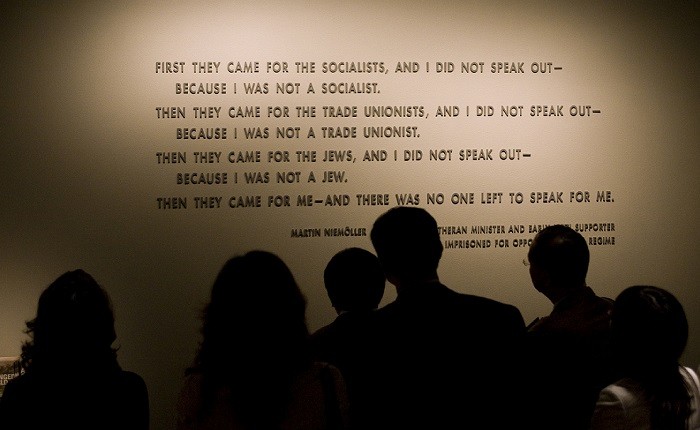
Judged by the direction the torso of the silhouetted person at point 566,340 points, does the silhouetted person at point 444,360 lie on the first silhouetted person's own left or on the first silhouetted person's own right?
on the first silhouetted person's own left

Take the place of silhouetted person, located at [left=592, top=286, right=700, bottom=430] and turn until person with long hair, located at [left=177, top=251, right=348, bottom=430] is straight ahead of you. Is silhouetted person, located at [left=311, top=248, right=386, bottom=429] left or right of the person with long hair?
right

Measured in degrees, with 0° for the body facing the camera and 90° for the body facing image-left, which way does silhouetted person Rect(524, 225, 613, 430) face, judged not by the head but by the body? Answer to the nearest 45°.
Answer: approximately 135°

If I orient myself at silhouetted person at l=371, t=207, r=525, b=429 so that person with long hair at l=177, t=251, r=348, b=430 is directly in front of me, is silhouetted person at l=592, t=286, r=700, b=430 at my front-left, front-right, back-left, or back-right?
back-left

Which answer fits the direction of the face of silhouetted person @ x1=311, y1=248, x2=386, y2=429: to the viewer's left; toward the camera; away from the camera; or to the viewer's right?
away from the camera

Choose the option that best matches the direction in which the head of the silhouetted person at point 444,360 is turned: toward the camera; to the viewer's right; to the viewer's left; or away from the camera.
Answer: away from the camera

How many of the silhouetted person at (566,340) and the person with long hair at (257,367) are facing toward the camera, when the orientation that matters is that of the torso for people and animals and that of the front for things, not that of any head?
0

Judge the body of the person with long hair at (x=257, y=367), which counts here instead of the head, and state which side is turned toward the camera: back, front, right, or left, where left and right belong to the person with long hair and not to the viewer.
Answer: back

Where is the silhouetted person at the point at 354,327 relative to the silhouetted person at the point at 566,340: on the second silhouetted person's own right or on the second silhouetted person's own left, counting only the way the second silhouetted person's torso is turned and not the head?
on the second silhouetted person's own left

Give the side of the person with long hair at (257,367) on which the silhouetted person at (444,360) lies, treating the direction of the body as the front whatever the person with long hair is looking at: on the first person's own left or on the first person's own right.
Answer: on the first person's own right

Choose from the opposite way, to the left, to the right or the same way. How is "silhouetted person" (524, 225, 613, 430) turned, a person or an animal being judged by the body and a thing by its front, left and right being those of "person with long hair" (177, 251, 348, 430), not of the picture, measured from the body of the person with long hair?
the same way

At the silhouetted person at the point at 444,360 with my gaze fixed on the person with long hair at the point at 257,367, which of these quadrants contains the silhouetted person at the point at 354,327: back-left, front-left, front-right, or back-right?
front-right

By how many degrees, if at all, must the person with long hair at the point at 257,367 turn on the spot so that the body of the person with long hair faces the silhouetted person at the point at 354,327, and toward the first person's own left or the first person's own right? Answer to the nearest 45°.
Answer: approximately 45° to the first person's own right

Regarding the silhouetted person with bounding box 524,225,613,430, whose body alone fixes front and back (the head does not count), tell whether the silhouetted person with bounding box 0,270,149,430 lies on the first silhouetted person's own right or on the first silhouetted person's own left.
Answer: on the first silhouetted person's own left

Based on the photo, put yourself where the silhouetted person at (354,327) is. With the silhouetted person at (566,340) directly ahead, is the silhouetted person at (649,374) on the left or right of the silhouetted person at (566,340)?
right
